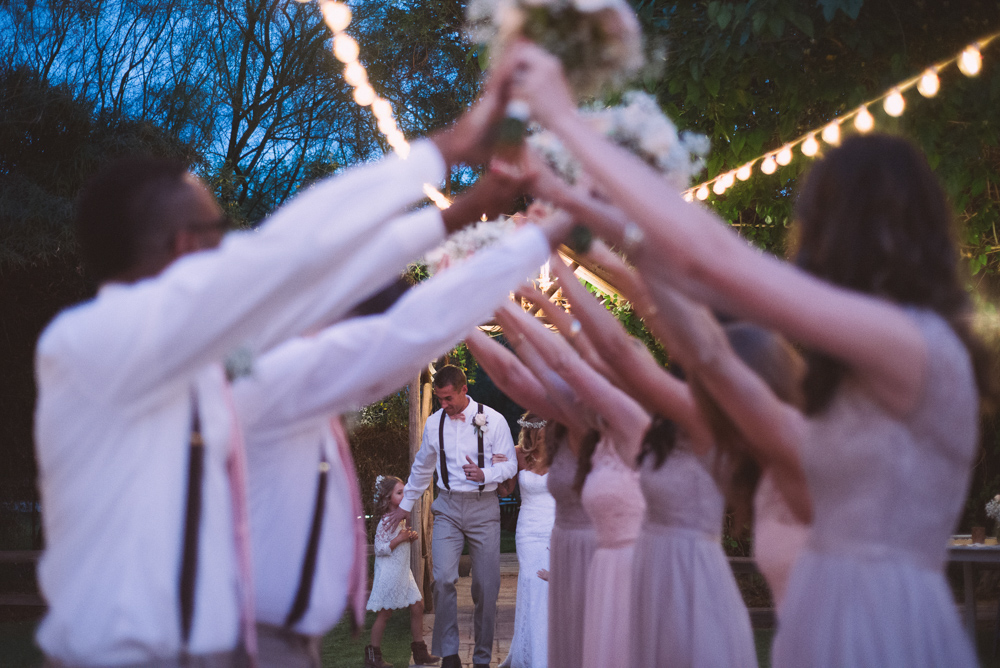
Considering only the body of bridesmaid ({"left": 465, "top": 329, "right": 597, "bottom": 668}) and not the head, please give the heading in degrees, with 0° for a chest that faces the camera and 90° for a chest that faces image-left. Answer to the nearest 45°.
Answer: approximately 90°

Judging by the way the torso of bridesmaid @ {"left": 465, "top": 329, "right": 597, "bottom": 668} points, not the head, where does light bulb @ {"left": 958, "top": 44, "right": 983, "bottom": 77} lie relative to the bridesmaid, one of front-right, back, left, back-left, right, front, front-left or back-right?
back

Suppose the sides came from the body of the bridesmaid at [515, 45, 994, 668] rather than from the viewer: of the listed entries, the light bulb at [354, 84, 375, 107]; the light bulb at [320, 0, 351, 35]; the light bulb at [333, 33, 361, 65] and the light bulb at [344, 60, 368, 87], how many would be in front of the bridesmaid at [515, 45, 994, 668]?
4

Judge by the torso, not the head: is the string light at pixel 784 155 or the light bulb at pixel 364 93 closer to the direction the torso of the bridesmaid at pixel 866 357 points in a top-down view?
the light bulb

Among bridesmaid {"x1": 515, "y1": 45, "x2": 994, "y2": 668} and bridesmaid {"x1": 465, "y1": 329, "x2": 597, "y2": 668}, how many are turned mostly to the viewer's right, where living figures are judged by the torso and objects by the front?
0

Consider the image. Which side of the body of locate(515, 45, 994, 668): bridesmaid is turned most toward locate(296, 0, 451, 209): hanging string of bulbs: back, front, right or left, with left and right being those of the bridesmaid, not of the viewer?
front

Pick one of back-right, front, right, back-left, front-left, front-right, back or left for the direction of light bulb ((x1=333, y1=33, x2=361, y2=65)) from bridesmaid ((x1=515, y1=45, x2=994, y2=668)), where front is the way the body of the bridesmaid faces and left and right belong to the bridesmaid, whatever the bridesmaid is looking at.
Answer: front

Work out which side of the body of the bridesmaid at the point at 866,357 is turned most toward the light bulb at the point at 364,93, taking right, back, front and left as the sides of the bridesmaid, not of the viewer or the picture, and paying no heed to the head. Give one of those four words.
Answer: front

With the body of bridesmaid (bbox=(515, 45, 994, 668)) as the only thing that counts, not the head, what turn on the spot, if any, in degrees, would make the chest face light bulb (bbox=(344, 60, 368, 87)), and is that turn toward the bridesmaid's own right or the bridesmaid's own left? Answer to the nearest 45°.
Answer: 0° — they already face it

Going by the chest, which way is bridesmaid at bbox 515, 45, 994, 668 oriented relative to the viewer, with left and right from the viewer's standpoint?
facing away from the viewer and to the left of the viewer
